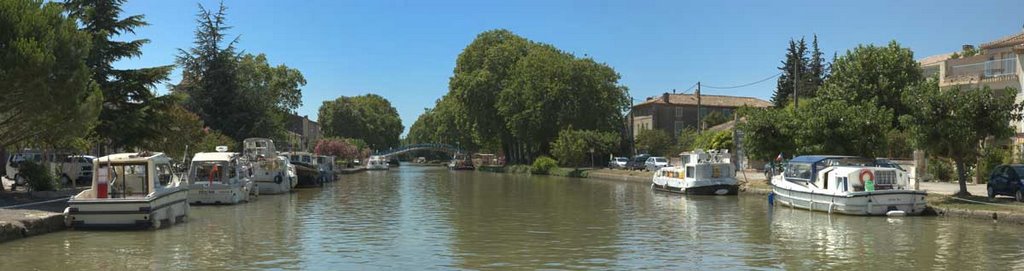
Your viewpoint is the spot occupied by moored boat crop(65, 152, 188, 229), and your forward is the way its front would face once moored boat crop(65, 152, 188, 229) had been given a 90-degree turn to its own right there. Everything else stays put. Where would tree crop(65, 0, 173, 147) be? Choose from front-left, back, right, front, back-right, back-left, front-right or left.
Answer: back-left

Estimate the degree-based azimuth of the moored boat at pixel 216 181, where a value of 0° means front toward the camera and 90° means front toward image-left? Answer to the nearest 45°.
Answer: approximately 225°

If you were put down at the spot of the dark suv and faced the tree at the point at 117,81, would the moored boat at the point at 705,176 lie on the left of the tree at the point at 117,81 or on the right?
right

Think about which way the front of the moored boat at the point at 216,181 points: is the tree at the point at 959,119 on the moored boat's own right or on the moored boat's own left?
on the moored boat's own right

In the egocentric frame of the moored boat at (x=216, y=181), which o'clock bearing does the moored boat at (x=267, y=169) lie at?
the moored boat at (x=267, y=169) is roughly at 11 o'clock from the moored boat at (x=216, y=181).

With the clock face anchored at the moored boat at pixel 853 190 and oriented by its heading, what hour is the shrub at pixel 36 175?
The shrub is roughly at 10 o'clock from the moored boat.

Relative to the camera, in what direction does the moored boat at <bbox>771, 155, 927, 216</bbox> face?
facing away from the viewer and to the left of the viewer

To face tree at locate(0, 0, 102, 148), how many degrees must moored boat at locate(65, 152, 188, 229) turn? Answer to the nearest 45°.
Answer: approximately 90° to its left

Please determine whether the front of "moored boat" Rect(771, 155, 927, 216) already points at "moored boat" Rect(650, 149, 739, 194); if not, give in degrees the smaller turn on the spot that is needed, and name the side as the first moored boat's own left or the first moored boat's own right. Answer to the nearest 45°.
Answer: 0° — it already faces it

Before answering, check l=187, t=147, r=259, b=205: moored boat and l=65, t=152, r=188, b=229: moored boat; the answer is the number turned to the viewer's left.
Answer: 0

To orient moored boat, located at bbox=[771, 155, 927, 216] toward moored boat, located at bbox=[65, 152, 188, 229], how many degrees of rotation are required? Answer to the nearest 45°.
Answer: approximately 90° to its left

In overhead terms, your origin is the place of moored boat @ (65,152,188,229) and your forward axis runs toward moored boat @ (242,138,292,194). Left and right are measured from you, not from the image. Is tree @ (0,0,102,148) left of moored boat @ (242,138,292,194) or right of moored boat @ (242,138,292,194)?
left

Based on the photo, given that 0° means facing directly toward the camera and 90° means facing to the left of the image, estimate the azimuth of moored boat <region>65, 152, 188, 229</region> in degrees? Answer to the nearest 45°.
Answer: approximately 225°
